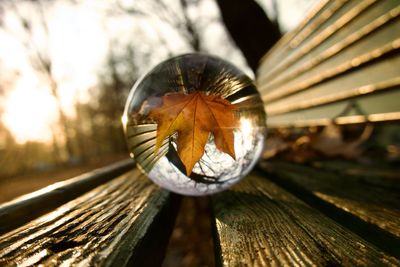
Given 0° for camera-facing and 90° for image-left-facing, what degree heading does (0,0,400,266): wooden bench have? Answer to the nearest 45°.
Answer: approximately 90°
